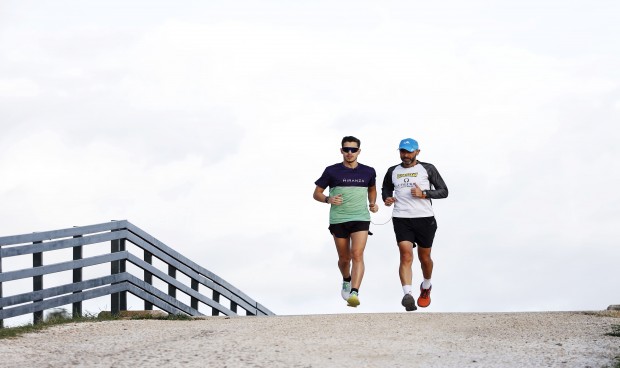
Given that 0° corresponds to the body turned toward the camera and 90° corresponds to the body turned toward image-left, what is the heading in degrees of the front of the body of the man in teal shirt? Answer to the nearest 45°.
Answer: approximately 0°

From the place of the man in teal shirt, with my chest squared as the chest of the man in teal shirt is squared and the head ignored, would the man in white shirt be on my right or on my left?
on my left

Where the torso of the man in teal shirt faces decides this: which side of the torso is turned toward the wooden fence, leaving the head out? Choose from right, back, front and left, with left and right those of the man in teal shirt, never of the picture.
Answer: right
